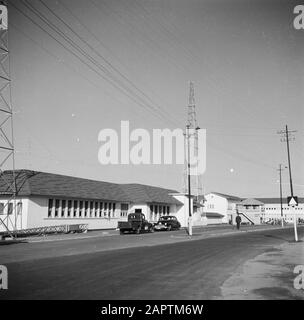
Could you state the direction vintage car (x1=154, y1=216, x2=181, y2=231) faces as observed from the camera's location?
facing the viewer and to the left of the viewer

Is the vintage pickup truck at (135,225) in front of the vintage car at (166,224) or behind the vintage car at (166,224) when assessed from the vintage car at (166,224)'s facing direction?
in front

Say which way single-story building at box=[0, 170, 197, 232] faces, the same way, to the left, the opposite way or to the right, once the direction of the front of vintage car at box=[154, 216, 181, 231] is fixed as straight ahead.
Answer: to the left

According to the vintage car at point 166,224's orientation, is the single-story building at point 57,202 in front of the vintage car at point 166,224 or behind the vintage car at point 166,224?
in front

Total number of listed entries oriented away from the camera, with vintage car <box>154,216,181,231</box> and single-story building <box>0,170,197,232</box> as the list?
0
